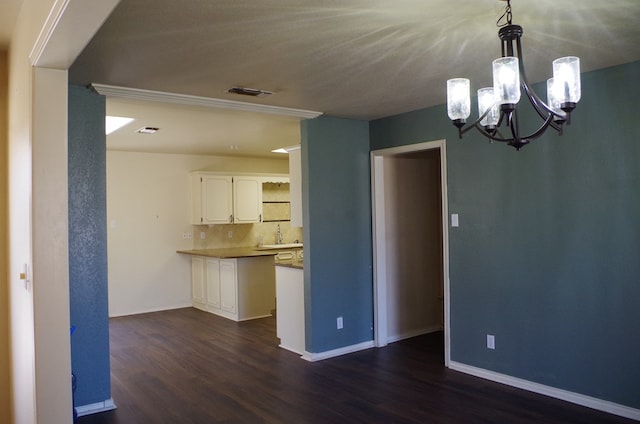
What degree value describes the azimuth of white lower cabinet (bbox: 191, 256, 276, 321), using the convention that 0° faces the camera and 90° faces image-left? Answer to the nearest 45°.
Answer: approximately 45°

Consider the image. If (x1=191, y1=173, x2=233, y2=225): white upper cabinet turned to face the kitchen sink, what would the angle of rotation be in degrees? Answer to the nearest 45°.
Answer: approximately 45° to its left

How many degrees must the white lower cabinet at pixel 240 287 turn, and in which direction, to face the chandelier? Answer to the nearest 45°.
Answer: approximately 45° to its left
